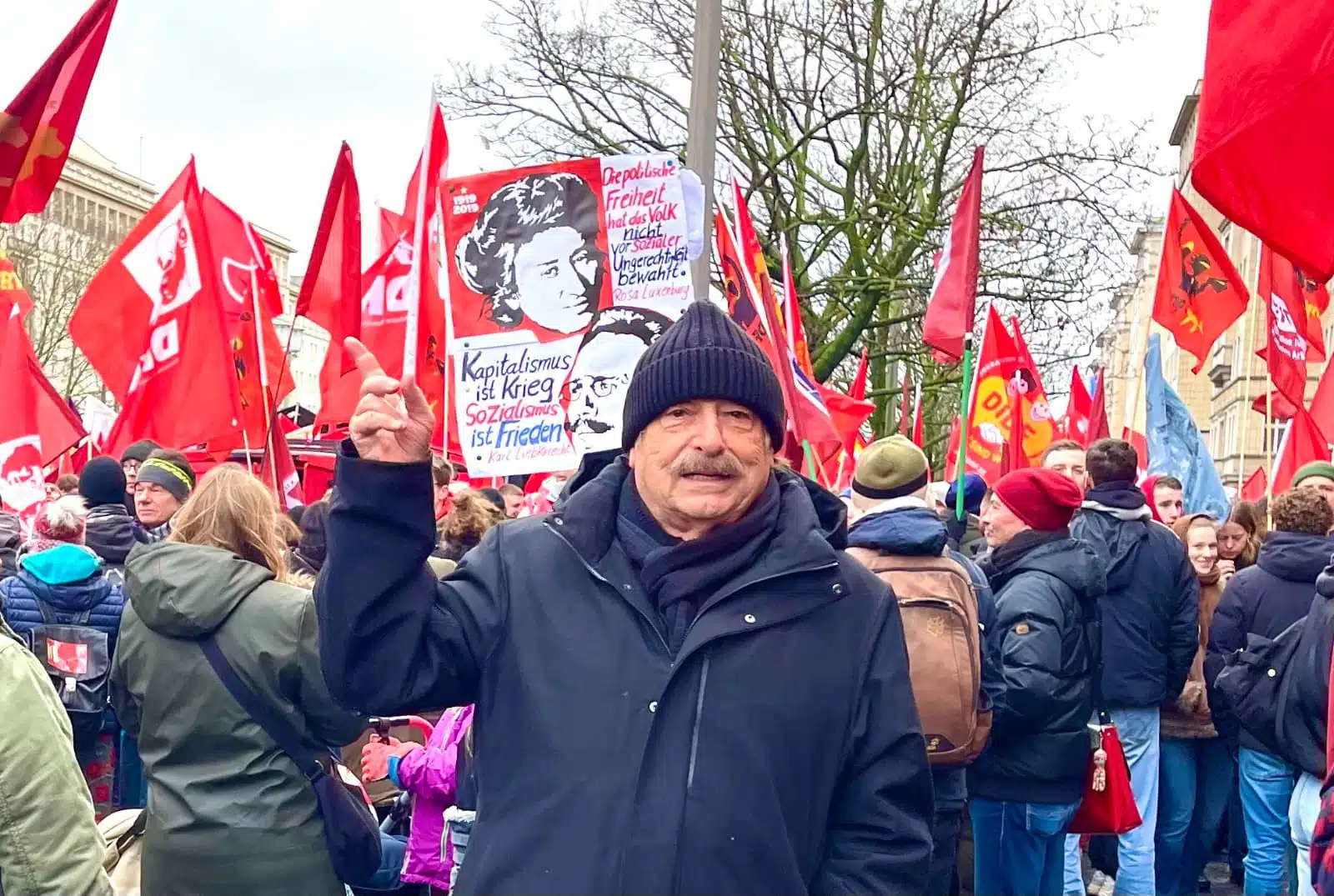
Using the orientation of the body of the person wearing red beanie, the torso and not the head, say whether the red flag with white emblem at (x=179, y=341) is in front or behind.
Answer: in front

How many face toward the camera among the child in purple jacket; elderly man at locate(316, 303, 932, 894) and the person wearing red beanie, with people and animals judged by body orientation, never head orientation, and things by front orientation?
1

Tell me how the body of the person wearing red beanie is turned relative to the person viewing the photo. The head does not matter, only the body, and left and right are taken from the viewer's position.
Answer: facing to the left of the viewer

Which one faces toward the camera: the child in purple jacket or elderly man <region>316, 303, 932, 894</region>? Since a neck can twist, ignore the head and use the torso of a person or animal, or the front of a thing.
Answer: the elderly man

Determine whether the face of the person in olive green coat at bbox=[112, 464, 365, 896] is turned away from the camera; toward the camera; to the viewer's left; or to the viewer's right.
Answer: away from the camera

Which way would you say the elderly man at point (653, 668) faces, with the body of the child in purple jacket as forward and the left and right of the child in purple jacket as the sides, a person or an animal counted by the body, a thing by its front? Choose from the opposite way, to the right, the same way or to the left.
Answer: to the left

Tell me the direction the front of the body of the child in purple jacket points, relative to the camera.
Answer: to the viewer's left

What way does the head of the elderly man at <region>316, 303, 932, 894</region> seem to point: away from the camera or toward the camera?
toward the camera

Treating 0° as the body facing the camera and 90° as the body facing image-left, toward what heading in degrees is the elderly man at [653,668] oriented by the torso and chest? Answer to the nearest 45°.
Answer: approximately 0°

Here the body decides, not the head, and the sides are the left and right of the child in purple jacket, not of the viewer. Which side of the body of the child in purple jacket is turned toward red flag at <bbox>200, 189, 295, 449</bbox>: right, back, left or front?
right

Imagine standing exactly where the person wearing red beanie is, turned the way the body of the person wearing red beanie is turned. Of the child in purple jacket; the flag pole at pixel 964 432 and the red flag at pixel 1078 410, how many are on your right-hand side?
2

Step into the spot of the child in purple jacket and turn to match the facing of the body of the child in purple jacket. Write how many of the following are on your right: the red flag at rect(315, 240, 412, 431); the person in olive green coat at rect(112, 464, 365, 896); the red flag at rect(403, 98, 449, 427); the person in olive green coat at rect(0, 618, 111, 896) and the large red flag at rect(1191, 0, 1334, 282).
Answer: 2

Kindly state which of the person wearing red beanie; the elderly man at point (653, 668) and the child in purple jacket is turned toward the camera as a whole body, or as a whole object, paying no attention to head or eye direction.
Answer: the elderly man
